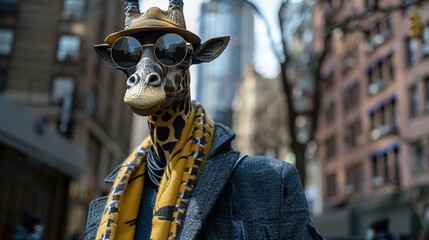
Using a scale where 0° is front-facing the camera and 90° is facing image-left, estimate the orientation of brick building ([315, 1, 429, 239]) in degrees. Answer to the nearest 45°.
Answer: approximately 45°
